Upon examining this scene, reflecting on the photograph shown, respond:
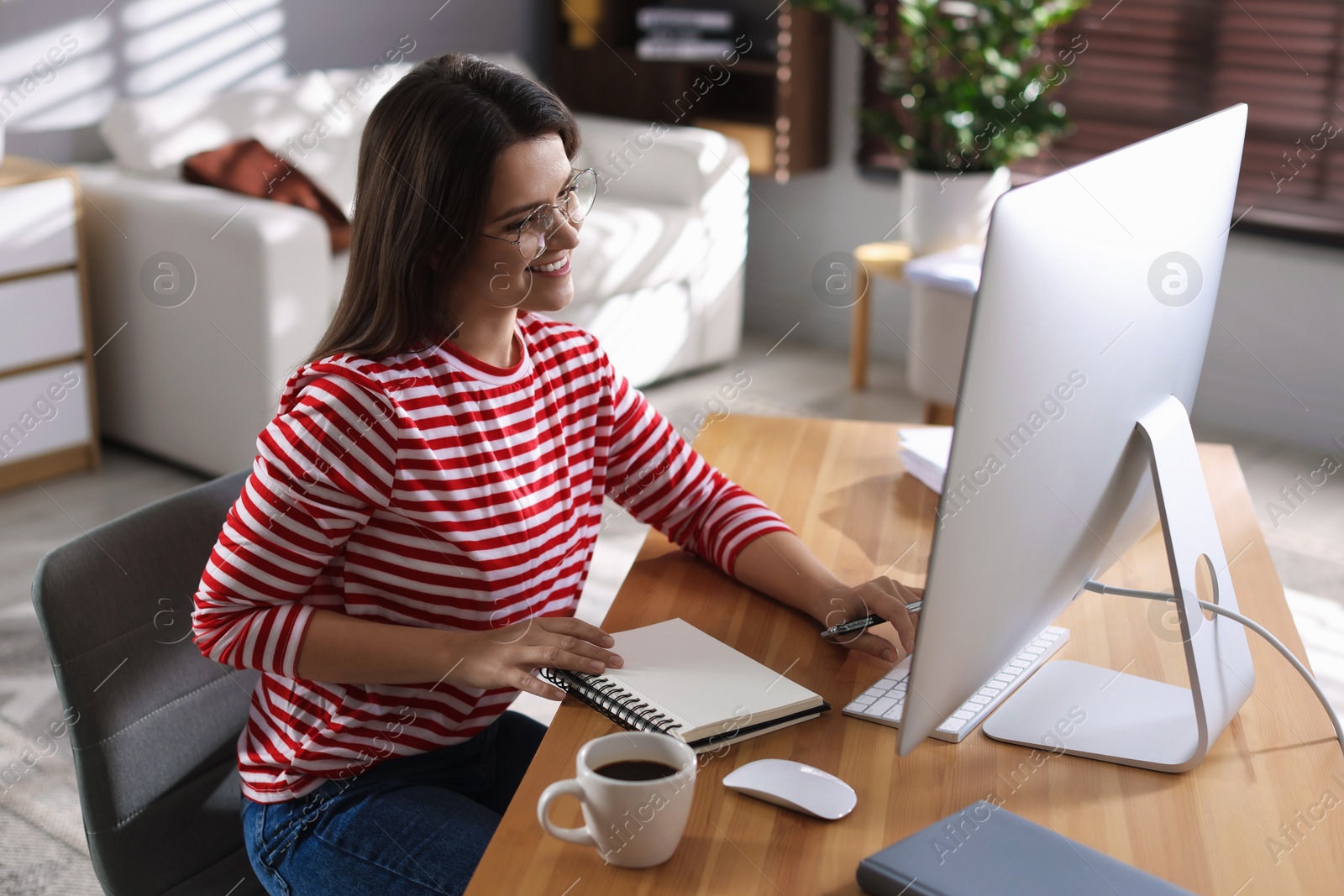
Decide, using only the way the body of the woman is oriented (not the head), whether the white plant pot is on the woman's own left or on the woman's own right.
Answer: on the woman's own left

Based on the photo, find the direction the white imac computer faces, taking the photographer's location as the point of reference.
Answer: facing away from the viewer and to the left of the viewer

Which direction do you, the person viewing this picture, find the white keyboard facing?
facing away from the viewer and to the left of the viewer

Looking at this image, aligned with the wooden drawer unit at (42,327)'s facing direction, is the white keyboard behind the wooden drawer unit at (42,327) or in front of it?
in front

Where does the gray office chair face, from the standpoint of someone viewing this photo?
facing the viewer and to the right of the viewer

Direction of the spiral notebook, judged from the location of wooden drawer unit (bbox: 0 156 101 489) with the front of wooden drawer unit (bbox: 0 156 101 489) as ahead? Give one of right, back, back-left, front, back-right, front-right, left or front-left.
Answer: front-right

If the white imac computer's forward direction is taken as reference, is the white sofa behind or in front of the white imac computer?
in front

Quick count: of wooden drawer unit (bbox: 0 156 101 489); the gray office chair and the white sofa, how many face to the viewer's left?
0

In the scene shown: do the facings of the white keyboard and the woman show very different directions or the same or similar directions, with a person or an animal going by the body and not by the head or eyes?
very different directions

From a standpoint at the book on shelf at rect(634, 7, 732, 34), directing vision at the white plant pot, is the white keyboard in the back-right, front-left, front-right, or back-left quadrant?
front-right

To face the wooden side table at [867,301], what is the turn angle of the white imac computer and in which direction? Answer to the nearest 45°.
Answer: approximately 45° to its right

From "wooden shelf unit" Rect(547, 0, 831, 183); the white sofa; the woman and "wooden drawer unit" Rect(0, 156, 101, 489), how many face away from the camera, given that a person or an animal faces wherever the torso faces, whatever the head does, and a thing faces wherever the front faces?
0

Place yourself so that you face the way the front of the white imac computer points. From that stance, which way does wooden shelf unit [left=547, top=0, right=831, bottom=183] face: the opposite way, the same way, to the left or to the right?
to the left
